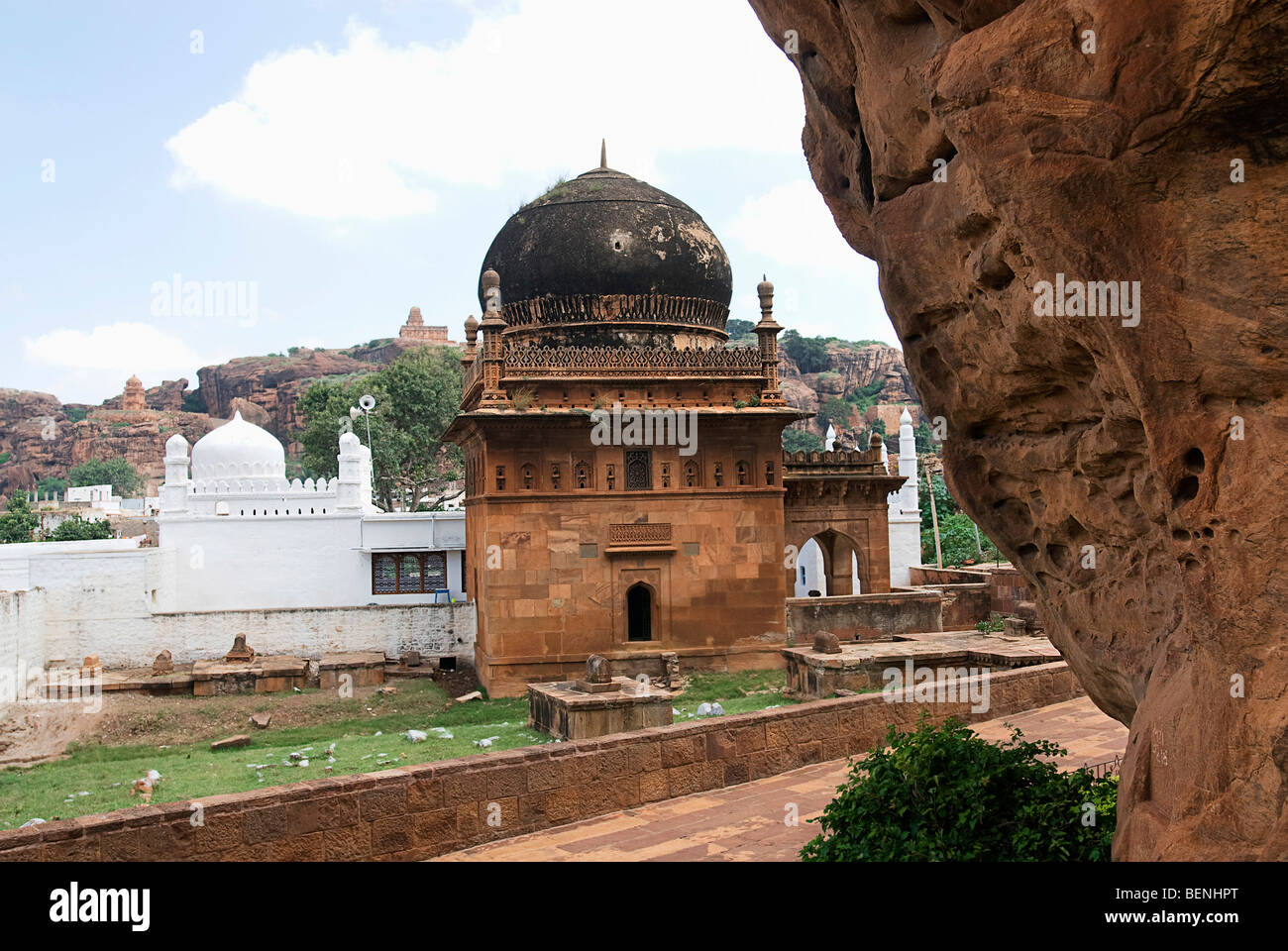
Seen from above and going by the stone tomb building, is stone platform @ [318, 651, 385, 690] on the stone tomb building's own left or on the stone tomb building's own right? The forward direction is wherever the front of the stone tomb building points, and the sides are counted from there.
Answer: on the stone tomb building's own right

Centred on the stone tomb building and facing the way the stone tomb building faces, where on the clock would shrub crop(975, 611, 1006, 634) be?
The shrub is roughly at 8 o'clock from the stone tomb building.

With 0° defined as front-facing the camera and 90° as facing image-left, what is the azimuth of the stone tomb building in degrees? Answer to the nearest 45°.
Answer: approximately 0°

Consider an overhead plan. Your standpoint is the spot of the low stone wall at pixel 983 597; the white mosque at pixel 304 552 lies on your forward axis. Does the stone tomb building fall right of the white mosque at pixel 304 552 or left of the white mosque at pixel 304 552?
left

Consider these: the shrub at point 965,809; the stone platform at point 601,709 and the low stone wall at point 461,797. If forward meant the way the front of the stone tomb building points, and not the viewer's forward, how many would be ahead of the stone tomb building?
3

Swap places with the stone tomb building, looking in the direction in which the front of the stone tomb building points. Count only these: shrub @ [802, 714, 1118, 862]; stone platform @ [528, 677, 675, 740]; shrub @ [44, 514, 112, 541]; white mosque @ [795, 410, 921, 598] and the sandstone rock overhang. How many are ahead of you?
3

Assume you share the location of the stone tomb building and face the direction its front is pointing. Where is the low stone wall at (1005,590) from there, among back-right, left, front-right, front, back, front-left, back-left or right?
back-left

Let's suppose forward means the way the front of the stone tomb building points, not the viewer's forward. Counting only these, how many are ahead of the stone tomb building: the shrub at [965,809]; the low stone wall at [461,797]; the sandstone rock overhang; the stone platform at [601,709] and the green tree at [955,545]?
4

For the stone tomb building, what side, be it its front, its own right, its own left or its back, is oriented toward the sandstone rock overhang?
front

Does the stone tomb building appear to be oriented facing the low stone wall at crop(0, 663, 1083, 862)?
yes

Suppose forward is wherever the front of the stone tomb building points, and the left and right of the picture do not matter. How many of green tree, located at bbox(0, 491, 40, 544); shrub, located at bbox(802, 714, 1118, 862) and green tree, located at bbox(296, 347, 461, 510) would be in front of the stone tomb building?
1
